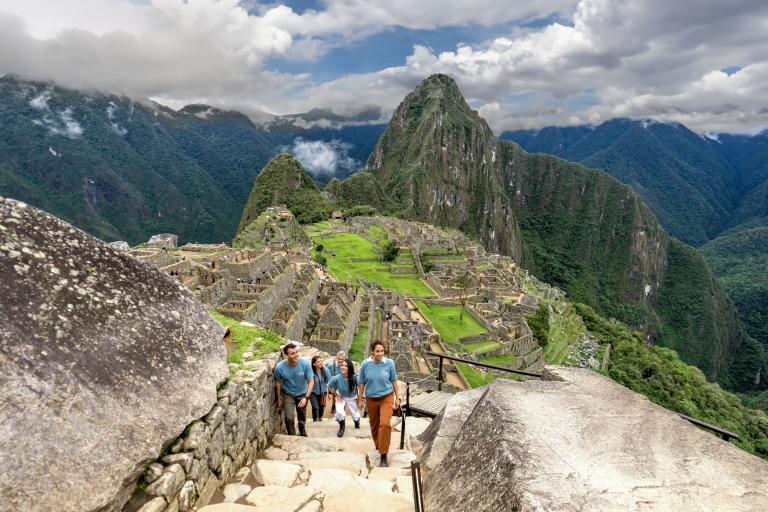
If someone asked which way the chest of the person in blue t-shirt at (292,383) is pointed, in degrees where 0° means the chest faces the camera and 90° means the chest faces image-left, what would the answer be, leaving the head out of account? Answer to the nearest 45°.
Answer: approximately 0°

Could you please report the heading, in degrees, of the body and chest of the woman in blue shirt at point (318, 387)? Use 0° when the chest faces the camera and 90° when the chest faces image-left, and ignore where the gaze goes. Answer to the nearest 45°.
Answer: approximately 0°

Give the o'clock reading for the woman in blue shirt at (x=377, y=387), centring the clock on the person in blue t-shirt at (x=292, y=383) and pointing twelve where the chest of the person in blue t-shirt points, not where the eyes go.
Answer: The woman in blue shirt is roughly at 10 o'clock from the person in blue t-shirt.

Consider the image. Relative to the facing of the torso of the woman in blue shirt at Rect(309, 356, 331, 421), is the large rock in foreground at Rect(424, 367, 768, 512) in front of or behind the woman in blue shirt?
in front

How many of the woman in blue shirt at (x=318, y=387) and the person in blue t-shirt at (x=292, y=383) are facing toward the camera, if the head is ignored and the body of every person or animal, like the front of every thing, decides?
2

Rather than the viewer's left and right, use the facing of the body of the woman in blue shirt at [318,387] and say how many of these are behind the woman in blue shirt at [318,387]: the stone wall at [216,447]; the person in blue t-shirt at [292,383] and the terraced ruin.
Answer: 1

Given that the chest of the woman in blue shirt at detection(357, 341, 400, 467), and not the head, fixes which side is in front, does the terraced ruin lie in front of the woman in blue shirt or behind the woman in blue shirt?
behind

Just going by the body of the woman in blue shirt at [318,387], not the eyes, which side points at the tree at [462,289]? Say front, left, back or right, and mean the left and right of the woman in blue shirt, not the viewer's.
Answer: back

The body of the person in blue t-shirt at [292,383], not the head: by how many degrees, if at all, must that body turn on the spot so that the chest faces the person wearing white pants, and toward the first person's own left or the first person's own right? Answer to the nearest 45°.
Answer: approximately 135° to the first person's own left

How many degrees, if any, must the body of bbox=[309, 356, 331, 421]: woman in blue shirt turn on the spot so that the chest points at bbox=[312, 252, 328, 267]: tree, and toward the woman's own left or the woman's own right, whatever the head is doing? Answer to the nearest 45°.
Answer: approximately 180°

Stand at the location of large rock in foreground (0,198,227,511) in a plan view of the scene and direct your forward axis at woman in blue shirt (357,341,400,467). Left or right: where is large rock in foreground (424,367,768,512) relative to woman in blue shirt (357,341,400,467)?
right
